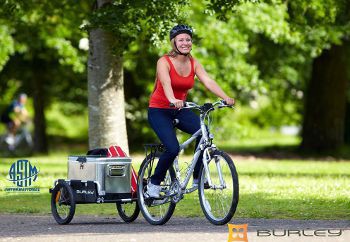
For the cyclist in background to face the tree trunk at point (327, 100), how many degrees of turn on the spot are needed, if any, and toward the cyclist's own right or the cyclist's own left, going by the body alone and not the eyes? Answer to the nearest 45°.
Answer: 0° — they already face it

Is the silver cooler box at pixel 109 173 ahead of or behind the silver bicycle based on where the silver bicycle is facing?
behind

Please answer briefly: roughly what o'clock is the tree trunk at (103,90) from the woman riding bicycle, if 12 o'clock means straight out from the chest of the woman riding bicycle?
The tree trunk is roughly at 7 o'clock from the woman riding bicycle.
